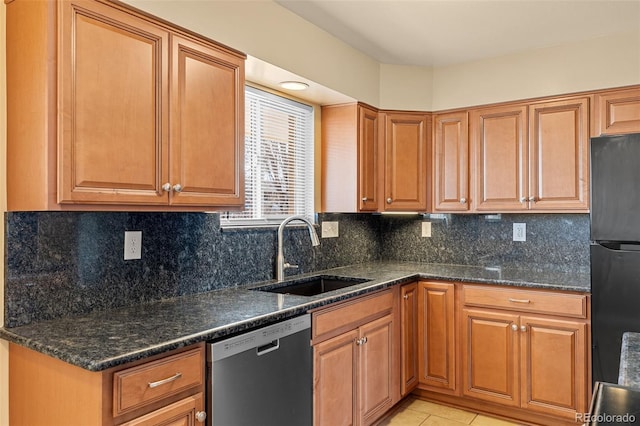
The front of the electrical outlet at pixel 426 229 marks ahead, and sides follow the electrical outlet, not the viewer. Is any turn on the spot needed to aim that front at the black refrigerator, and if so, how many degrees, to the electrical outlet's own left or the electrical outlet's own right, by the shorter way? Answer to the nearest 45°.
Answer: approximately 45° to the electrical outlet's own left

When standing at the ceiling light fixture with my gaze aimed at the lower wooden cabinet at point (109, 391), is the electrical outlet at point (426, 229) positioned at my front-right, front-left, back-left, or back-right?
back-left

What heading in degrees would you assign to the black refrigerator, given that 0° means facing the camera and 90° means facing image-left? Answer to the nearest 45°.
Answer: approximately 0°

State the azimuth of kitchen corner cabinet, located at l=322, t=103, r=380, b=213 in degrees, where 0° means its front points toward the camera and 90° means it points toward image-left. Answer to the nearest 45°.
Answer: approximately 315°

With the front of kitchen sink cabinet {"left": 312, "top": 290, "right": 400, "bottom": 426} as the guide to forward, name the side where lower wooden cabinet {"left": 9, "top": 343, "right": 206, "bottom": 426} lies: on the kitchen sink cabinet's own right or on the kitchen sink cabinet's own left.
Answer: on the kitchen sink cabinet's own right

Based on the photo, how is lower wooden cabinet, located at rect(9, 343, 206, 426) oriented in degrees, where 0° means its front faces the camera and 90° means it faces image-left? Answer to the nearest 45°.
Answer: approximately 315°

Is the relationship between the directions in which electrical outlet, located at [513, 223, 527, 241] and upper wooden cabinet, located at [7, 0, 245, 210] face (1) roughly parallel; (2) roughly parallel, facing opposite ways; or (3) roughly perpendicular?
roughly perpendicular

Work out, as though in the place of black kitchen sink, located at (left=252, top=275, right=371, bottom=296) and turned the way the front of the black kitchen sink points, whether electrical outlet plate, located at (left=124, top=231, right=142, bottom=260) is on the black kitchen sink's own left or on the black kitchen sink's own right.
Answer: on the black kitchen sink's own right

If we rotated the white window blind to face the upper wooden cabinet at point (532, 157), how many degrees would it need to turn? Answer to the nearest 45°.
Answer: approximately 45° to its left

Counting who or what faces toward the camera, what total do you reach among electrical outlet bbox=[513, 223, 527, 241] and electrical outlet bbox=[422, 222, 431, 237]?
2

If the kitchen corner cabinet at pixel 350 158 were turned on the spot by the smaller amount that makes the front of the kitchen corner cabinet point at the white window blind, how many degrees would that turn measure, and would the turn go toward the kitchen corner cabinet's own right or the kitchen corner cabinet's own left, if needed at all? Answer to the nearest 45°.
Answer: approximately 90° to the kitchen corner cabinet's own right

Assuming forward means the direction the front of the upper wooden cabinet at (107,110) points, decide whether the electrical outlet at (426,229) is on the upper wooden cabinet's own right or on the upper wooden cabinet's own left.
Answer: on the upper wooden cabinet's own left
